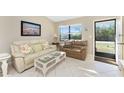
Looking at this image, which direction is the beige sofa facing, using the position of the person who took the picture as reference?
facing the viewer and to the right of the viewer

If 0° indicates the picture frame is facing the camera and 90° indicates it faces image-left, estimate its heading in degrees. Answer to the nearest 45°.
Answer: approximately 315°
